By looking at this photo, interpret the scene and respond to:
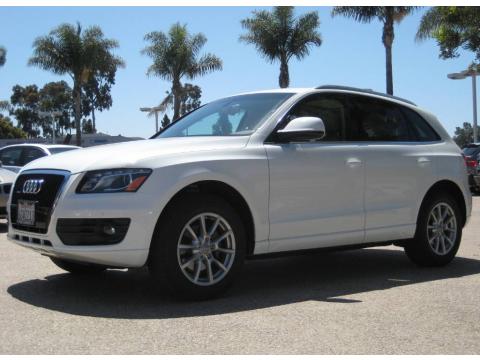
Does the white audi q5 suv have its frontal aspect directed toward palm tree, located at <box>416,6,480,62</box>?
no

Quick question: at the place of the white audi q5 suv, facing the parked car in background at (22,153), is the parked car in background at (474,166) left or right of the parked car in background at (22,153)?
right

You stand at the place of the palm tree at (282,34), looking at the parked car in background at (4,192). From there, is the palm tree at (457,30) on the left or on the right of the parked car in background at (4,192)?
left

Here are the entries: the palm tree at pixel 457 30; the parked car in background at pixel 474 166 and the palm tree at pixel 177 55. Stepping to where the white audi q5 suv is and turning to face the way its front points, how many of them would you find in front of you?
0

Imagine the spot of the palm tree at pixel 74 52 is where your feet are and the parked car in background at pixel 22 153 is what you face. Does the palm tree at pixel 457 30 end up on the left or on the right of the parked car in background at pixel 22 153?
left

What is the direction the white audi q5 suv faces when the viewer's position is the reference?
facing the viewer and to the left of the viewer

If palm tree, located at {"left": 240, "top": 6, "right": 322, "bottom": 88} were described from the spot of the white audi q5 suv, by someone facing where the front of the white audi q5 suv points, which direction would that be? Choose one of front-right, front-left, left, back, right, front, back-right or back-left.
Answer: back-right

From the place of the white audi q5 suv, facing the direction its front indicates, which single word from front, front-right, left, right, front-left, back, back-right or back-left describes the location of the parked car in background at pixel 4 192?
right

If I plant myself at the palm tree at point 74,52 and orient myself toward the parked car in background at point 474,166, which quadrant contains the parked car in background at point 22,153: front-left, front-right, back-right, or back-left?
front-right

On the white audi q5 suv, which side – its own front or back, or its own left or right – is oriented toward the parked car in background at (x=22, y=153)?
right

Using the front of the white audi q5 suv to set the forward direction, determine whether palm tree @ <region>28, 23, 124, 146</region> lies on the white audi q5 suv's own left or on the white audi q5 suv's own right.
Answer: on the white audi q5 suv's own right

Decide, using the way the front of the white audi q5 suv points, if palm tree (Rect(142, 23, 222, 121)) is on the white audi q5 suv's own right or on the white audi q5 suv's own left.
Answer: on the white audi q5 suv's own right

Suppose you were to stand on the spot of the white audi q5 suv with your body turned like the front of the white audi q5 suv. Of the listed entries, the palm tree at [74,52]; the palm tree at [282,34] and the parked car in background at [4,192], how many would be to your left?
0

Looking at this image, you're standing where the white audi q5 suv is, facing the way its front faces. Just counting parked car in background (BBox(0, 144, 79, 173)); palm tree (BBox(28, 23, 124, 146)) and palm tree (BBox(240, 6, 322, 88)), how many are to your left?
0

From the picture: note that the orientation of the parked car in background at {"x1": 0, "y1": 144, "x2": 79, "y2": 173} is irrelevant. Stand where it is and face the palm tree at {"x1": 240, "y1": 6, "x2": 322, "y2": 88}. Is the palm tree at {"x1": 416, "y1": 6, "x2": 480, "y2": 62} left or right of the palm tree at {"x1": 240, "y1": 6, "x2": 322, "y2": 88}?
right
